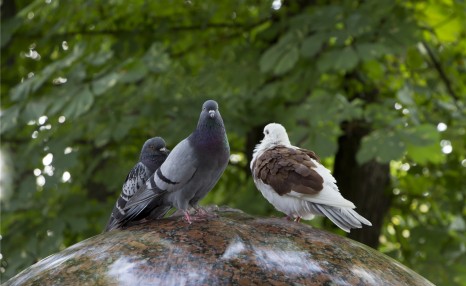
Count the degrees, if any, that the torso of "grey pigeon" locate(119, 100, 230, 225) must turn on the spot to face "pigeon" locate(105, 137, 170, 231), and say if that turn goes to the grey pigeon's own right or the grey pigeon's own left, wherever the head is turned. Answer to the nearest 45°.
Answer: approximately 180°

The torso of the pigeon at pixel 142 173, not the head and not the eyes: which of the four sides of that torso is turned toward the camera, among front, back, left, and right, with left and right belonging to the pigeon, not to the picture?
right

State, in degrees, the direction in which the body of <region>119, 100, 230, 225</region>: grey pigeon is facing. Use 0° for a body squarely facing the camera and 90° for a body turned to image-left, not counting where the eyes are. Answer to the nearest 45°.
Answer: approximately 315°

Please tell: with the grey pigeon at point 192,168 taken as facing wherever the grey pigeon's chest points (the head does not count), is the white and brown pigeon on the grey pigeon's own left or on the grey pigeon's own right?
on the grey pigeon's own left
